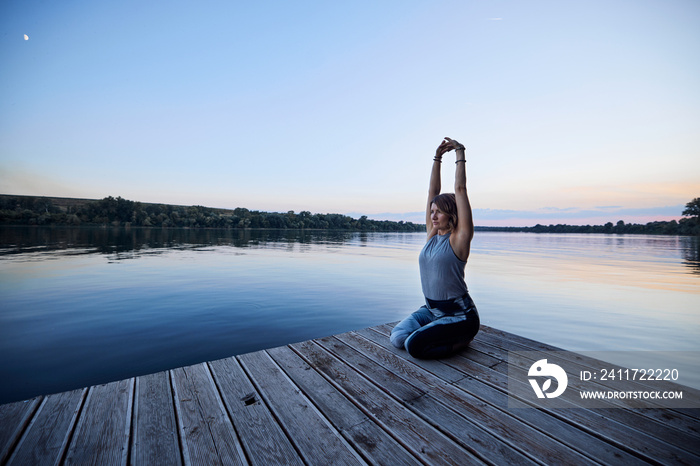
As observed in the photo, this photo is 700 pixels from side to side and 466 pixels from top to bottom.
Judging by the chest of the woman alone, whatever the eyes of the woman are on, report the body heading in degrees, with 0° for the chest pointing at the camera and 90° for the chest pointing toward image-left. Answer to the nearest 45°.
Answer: approximately 45°
